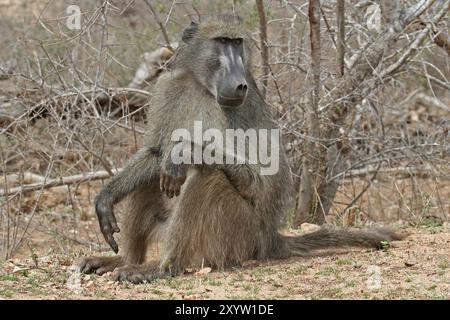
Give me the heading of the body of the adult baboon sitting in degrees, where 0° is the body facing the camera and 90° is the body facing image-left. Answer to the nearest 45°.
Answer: approximately 45°

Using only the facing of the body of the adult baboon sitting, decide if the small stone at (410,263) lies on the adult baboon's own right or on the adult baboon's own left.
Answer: on the adult baboon's own left
